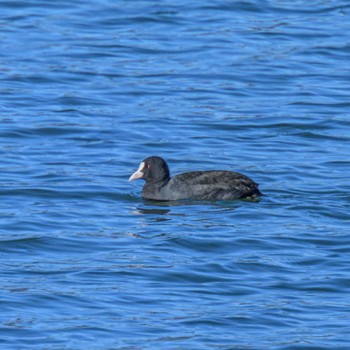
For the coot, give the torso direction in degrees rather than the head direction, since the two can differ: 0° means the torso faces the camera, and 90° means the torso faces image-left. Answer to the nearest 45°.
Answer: approximately 90°
